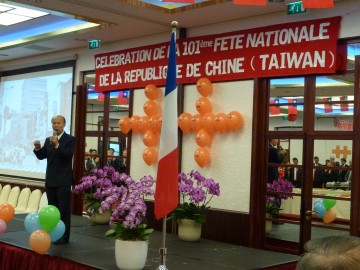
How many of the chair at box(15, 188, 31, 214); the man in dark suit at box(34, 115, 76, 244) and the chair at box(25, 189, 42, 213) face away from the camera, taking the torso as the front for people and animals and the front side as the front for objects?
0

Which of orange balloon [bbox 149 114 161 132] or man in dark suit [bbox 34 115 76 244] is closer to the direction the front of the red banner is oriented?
the man in dark suit

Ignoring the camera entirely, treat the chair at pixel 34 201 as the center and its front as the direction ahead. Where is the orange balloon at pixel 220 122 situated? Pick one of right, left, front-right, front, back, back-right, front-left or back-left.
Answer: left

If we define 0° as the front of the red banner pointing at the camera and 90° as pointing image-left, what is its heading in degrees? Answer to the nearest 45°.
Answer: approximately 45°

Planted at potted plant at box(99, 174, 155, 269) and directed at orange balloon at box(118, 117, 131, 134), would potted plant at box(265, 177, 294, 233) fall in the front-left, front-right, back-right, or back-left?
front-right

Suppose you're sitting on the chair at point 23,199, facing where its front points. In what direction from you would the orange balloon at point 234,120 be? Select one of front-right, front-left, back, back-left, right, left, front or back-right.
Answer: left
